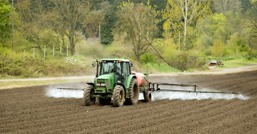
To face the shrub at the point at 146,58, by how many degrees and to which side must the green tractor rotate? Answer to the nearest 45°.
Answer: approximately 135° to its right

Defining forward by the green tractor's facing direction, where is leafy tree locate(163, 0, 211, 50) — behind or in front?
behind

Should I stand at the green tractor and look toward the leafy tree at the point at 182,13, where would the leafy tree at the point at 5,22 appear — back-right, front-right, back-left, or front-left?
front-left

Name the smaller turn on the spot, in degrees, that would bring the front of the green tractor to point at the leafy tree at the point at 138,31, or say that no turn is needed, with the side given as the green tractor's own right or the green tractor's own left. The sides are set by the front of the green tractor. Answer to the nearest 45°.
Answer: approximately 135° to the green tractor's own right

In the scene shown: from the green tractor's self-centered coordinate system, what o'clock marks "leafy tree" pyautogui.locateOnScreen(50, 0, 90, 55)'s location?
The leafy tree is roughly at 4 o'clock from the green tractor.

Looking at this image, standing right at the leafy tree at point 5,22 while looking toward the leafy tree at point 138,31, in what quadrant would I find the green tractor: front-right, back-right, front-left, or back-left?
front-right

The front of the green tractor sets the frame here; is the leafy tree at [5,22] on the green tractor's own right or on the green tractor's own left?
on the green tractor's own right

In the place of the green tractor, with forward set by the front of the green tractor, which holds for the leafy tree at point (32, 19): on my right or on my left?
on my right

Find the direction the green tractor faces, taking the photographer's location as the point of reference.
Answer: facing the viewer and to the left of the viewer
